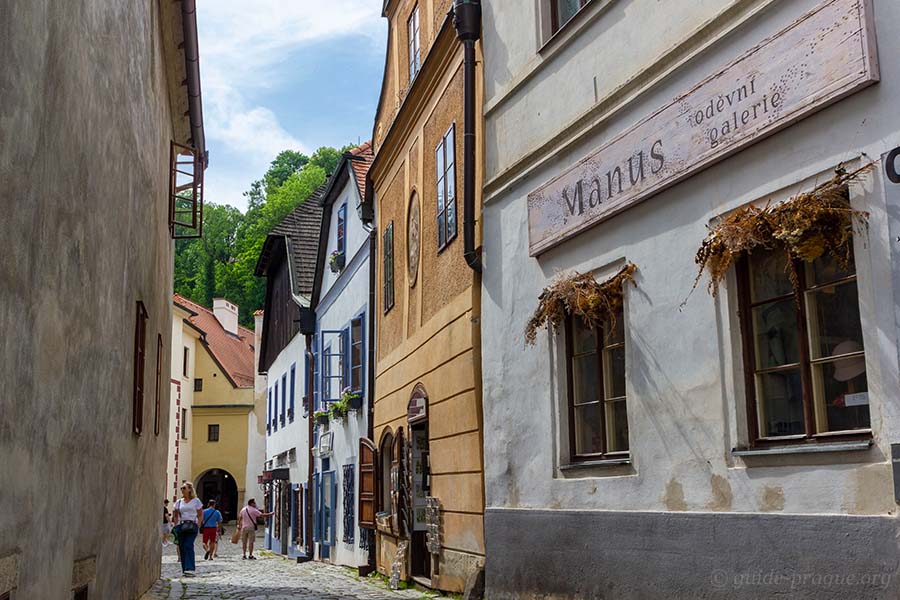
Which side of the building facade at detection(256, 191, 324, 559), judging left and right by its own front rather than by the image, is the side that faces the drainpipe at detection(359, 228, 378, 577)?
left

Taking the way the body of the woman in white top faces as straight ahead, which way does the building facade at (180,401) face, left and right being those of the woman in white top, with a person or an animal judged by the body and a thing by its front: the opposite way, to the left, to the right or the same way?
to the left

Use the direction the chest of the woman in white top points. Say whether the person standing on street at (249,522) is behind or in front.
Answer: behind

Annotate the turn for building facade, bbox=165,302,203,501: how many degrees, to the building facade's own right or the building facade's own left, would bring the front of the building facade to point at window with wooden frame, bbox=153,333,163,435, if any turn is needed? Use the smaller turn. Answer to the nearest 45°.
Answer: approximately 90° to the building facade's own right

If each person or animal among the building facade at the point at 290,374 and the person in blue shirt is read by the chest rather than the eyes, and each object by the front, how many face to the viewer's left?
1

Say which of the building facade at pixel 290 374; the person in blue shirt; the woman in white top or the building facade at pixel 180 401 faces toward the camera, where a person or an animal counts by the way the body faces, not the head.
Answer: the woman in white top

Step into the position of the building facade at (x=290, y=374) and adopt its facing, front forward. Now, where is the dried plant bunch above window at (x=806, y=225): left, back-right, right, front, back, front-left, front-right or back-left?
left

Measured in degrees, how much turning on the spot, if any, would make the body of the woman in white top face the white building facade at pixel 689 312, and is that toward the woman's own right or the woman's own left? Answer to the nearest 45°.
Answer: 0° — they already face it
